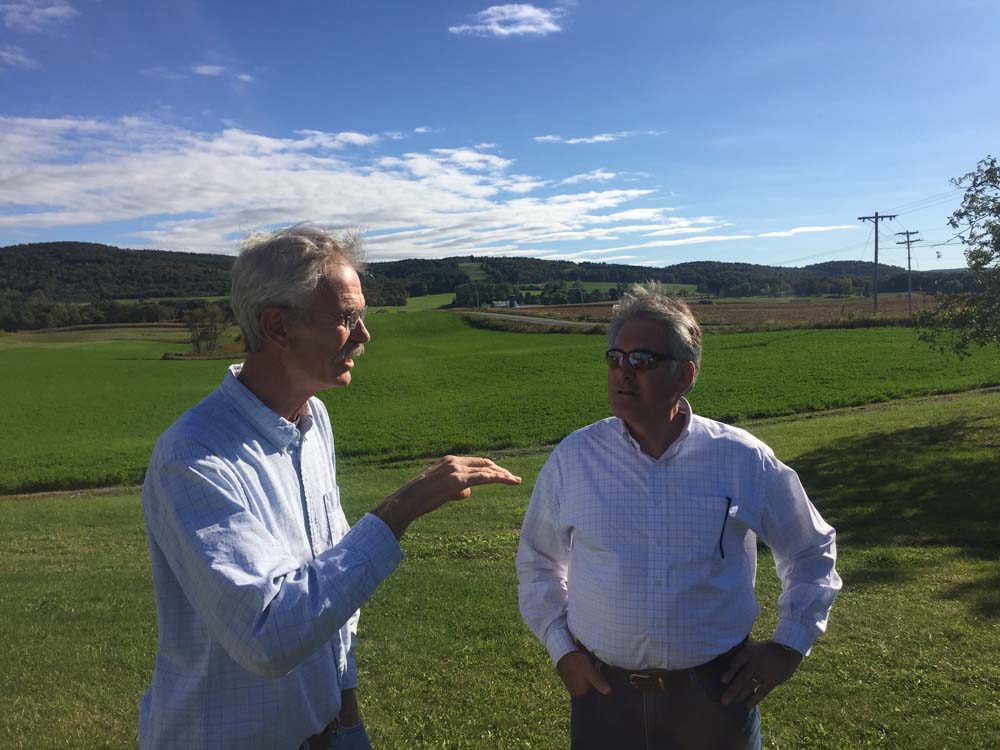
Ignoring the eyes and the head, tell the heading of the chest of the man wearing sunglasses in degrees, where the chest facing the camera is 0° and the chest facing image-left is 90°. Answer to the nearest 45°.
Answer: approximately 0°

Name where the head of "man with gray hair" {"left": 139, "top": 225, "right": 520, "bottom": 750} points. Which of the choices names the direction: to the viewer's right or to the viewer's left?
to the viewer's right

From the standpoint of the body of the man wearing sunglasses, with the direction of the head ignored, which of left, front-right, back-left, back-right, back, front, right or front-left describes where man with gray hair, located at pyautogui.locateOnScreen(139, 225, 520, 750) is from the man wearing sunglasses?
front-right
